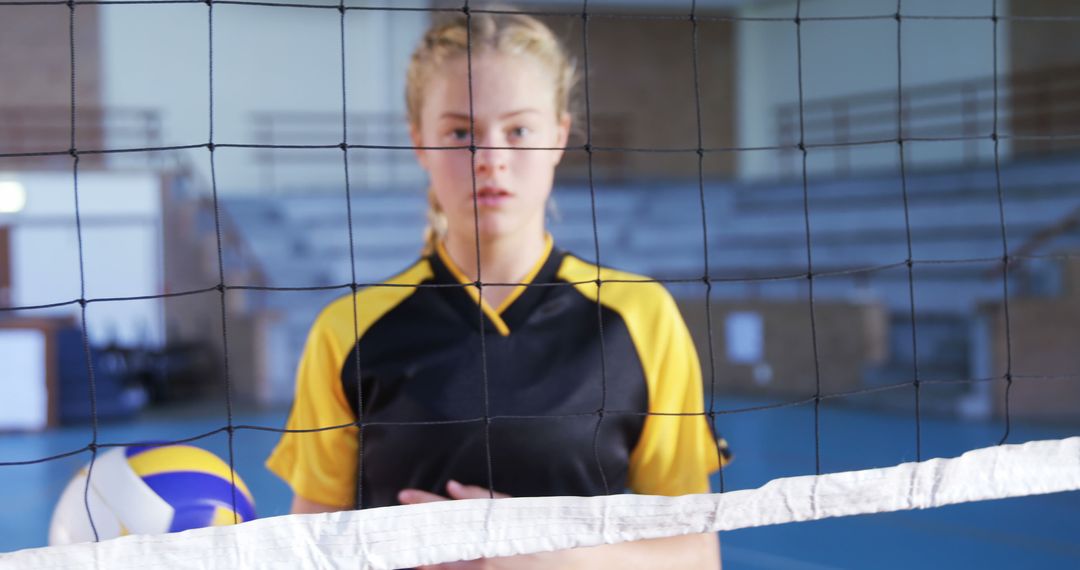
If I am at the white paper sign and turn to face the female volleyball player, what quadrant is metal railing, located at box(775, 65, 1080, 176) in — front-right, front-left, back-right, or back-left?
back-left

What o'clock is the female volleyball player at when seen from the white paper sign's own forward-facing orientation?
The female volleyball player is roughly at 12 o'clock from the white paper sign.

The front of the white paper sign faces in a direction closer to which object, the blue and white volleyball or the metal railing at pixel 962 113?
the blue and white volleyball

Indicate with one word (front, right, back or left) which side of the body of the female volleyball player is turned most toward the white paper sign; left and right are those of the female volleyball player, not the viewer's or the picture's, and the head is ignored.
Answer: back

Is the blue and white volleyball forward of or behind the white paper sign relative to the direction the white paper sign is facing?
forward

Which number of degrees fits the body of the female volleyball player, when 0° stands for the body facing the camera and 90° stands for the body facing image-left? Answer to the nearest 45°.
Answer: approximately 0°

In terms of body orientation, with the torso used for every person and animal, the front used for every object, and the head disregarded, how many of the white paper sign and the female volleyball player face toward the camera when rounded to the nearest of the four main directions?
2

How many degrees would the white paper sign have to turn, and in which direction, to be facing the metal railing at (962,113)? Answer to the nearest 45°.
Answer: approximately 135° to its left

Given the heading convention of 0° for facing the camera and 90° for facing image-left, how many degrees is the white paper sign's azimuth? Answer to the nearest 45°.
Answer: approximately 0°

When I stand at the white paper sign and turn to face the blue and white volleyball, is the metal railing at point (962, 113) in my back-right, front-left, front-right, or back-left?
back-left
